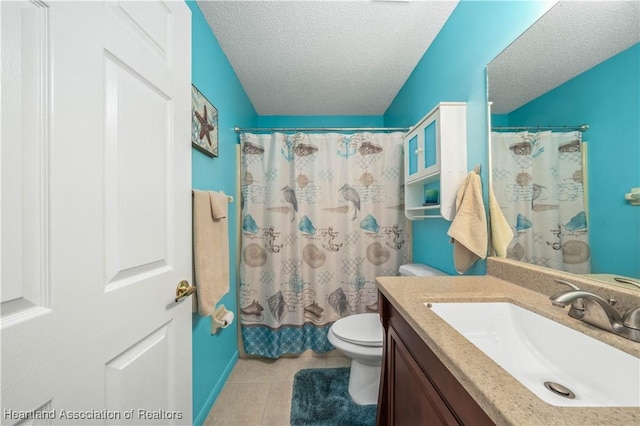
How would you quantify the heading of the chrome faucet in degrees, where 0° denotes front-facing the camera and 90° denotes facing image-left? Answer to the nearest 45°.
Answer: approximately 90°

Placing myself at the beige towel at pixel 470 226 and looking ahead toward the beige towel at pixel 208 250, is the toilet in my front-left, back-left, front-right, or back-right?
front-right

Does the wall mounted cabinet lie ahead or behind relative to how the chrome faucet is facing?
ahead

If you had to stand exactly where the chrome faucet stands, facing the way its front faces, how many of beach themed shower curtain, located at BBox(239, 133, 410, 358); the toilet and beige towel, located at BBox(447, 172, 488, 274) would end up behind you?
0

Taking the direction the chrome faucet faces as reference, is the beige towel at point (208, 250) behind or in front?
in front

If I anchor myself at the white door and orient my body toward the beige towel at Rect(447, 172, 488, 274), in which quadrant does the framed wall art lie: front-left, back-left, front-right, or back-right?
front-left

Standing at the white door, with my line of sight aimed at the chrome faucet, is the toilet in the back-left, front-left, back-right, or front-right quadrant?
front-left

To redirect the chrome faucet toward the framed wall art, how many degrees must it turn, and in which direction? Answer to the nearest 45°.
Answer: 0° — it already faces it

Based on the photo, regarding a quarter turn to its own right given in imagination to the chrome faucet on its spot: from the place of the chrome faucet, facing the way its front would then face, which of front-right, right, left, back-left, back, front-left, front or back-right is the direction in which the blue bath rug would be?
left

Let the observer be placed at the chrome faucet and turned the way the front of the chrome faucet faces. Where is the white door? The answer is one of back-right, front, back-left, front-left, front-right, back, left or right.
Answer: front-left
